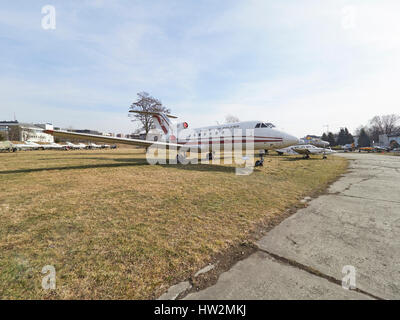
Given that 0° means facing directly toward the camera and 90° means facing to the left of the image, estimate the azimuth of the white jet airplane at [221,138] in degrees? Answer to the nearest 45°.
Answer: approximately 315°
